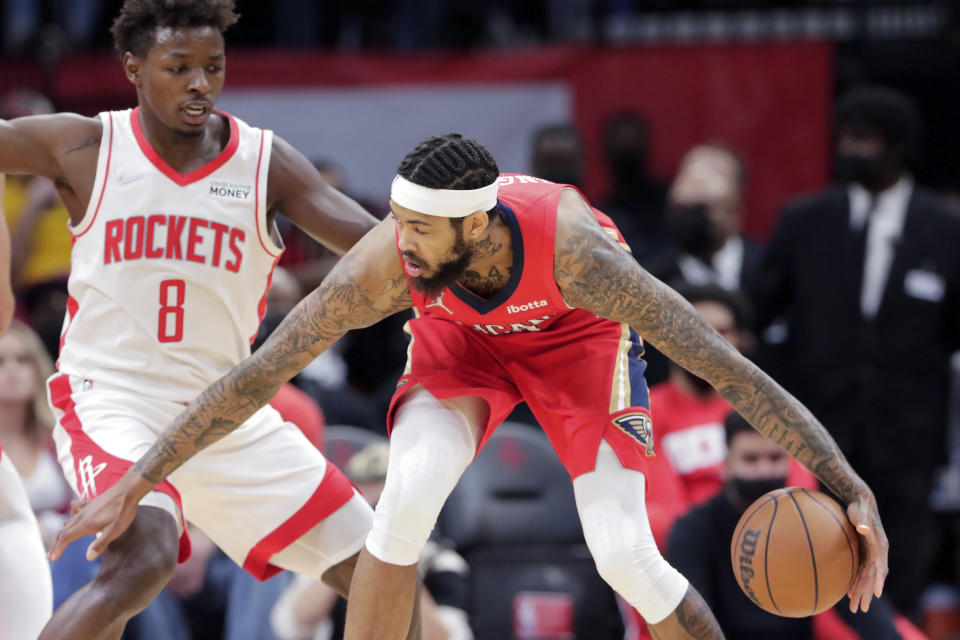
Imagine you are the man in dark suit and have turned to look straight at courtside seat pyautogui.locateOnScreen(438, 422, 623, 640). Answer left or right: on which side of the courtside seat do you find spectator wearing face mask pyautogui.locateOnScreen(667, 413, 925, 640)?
left

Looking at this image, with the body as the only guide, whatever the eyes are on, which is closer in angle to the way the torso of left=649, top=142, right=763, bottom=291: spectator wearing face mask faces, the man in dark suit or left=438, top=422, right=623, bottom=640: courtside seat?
the courtside seat

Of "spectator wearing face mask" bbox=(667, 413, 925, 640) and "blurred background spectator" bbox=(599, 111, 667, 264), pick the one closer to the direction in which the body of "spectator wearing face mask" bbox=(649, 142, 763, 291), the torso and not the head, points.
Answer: the spectator wearing face mask

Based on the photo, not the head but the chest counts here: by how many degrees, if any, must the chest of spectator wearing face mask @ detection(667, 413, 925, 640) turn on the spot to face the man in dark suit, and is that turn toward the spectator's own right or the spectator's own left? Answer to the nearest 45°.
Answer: approximately 180°

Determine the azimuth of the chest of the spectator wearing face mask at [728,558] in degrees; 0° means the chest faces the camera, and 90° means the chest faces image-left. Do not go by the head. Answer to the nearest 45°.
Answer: approximately 0°

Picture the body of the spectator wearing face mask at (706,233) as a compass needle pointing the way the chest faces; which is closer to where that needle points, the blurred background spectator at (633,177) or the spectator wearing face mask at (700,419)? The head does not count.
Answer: the spectator wearing face mask

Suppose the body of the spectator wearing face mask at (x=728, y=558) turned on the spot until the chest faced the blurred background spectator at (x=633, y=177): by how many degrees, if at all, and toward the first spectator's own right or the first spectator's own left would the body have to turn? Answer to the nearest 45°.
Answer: approximately 180°

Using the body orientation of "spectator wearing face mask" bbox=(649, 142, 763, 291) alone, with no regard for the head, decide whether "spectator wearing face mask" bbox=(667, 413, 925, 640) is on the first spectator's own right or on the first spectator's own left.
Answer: on the first spectator's own left

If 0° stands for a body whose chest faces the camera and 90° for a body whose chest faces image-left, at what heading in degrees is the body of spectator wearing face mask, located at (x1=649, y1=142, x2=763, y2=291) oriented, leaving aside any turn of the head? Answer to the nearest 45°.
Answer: approximately 45°
